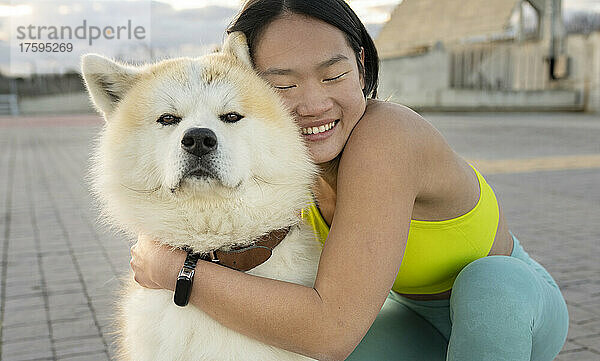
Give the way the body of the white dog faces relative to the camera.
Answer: toward the camera

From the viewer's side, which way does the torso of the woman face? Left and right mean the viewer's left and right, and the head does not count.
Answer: facing the viewer and to the left of the viewer
